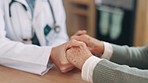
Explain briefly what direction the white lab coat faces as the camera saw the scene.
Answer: facing the viewer and to the right of the viewer
